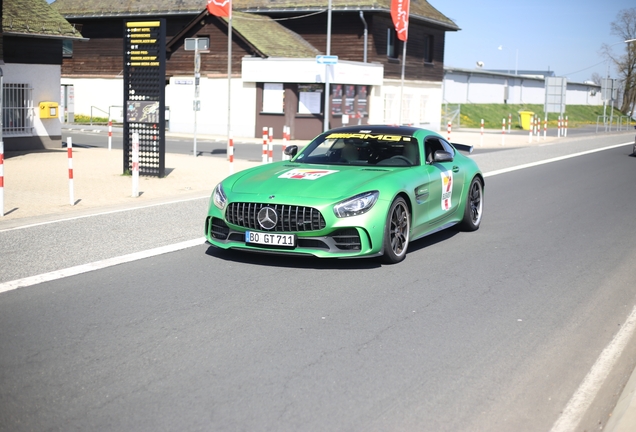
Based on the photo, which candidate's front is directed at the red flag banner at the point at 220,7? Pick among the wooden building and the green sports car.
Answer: the wooden building

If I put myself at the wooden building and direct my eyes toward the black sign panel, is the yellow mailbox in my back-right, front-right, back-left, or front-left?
front-right

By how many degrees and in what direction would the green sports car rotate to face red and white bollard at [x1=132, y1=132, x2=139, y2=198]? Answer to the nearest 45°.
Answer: approximately 90° to its right

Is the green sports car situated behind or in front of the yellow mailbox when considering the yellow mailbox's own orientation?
in front

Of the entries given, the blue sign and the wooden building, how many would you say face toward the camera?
2

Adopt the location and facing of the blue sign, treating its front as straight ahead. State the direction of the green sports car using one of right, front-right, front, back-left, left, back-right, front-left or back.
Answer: front

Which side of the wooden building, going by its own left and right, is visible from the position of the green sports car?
front

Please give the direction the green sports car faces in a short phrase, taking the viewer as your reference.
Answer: facing the viewer and to the left of the viewer

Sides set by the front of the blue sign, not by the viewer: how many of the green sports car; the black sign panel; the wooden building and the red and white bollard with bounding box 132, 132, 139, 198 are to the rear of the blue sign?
1

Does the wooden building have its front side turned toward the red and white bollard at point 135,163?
yes

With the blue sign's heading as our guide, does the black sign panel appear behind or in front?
in front

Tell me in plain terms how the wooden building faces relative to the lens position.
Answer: facing the viewer

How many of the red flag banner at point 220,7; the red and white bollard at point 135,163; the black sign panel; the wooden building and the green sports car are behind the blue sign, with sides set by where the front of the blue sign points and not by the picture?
1

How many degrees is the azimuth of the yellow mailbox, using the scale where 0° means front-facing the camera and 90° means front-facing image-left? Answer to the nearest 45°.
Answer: approximately 315°

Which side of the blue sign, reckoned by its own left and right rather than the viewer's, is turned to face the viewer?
front

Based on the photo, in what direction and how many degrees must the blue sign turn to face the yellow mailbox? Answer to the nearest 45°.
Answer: approximately 90° to its right

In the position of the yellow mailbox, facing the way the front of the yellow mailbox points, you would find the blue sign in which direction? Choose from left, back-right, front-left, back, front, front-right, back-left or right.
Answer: front-left

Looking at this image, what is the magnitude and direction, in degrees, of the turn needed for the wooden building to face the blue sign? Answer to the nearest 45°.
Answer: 0° — it already faces it
